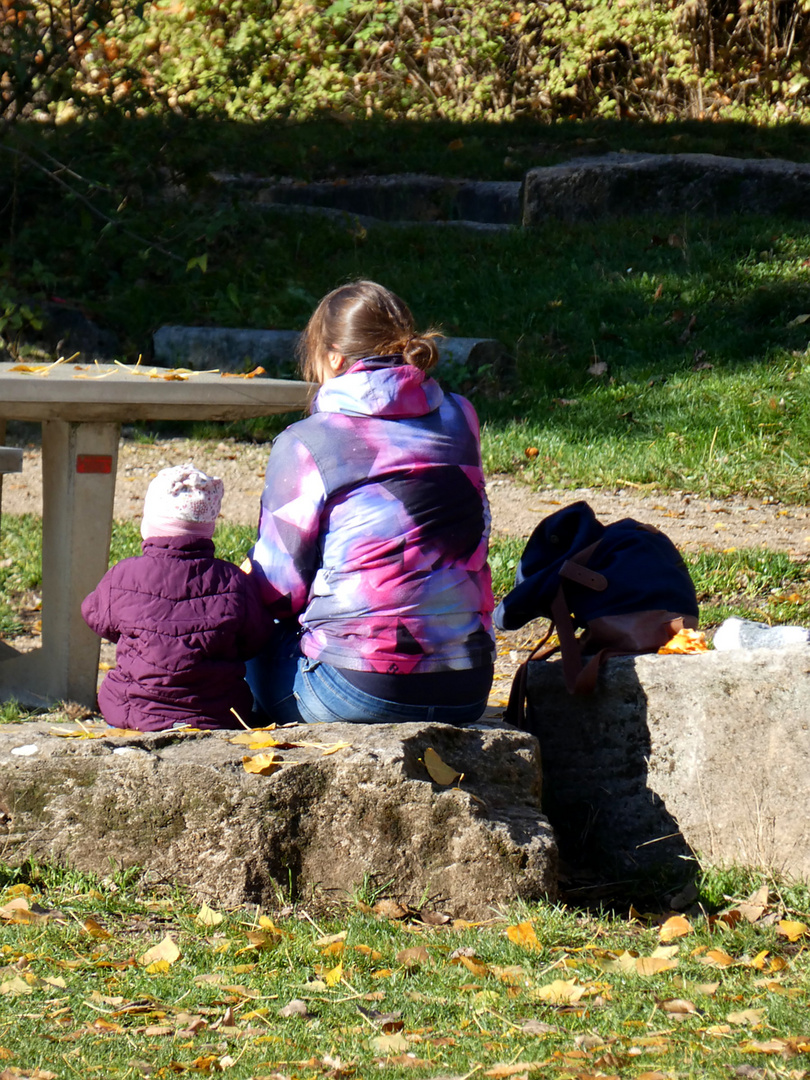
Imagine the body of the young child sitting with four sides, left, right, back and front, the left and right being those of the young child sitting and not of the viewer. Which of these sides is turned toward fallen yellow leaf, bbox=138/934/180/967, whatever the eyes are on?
back

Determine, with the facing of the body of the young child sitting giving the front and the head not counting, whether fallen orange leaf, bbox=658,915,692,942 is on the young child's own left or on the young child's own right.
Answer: on the young child's own right

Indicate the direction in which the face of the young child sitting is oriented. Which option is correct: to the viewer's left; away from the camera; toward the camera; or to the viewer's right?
away from the camera

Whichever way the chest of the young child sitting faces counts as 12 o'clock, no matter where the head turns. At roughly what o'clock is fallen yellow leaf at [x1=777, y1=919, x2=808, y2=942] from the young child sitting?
The fallen yellow leaf is roughly at 4 o'clock from the young child sitting.

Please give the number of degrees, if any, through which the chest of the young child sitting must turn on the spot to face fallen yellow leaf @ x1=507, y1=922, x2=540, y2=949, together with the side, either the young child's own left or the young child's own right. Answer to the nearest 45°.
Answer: approximately 135° to the young child's own right

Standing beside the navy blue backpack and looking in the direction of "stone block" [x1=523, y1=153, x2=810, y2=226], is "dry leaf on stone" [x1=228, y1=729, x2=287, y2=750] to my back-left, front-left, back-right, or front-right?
back-left

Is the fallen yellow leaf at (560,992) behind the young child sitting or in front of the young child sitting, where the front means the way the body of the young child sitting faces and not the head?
behind

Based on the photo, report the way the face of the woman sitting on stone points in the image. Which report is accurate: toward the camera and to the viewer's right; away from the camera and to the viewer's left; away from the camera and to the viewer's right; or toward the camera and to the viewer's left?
away from the camera and to the viewer's left

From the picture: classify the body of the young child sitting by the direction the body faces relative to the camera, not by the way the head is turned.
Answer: away from the camera

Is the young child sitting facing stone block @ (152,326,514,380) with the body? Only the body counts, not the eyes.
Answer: yes
